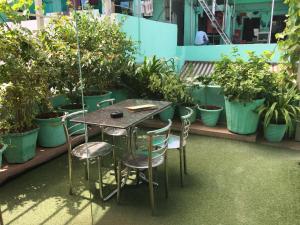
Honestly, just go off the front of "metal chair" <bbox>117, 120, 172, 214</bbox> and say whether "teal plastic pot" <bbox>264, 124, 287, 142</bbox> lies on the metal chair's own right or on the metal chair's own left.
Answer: on the metal chair's own right

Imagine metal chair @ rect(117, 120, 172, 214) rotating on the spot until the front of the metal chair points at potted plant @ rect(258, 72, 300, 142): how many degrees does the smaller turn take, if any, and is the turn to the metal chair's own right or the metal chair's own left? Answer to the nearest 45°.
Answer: approximately 90° to the metal chair's own right

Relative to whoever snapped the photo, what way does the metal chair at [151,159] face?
facing away from the viewer and to the left of the viewer

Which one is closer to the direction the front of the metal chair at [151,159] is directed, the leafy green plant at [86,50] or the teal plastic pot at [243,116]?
the leafy green plant

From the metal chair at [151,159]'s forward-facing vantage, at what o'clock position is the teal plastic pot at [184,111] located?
The teal plastic pot is roughly at 2 o'clock from the metal chair.

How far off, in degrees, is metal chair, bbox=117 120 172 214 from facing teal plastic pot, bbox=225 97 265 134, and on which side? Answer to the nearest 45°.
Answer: approximately 90° to its right

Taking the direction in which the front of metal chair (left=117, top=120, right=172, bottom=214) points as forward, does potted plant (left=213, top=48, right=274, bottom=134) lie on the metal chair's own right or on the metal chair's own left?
on the metal chair's own right
